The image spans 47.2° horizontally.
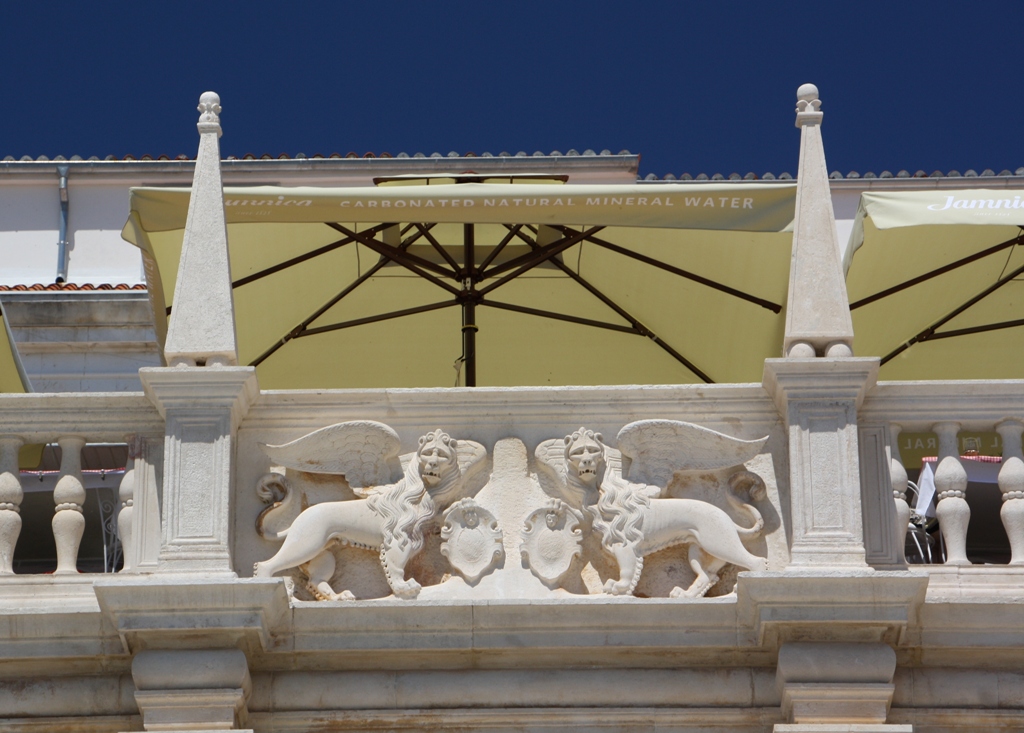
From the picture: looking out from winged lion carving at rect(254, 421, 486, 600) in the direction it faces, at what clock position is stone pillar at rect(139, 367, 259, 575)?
The stone pillar is roughly at 6 o'clock from the winged lion carving.

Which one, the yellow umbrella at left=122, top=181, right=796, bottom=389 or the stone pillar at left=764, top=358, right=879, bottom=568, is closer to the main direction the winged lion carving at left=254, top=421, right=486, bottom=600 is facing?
the stone pillar

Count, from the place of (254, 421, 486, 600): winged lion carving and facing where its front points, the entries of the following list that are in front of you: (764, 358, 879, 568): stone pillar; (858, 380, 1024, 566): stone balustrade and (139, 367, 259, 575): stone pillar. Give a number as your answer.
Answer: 2

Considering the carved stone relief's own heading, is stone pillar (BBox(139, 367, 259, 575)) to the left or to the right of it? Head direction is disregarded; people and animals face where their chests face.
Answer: on its right

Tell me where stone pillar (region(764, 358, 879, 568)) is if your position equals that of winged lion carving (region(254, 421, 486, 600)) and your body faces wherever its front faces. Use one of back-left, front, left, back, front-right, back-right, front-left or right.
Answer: front

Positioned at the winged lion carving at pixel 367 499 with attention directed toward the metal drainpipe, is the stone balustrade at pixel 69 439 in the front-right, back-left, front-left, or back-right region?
front-left

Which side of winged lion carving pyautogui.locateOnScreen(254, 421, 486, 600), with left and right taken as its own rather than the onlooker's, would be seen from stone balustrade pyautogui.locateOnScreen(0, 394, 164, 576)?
back

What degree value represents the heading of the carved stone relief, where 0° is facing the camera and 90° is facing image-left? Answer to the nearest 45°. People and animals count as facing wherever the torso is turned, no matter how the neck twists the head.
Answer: approximately 0°

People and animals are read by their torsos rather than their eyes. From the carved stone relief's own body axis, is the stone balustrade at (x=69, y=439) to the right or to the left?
on its right

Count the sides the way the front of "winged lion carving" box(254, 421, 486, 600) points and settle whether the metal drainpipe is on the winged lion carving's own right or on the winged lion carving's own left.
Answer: on the winged lion carving's own left

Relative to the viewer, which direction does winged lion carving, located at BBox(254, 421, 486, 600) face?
to the viewer's right

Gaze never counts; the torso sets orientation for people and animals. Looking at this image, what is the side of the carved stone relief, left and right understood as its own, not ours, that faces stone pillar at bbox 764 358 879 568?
left

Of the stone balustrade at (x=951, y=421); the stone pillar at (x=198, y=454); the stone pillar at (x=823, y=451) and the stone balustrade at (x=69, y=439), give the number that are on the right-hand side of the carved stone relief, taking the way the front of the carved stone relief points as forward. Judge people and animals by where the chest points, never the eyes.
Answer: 2

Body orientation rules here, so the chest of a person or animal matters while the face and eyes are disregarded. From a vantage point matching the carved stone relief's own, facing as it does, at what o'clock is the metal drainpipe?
The metal drainpipe is roughly at 5 o'clock from the carved stone relief.

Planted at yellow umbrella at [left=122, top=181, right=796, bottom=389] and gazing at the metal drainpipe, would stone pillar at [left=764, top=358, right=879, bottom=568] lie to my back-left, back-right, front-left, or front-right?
back-right

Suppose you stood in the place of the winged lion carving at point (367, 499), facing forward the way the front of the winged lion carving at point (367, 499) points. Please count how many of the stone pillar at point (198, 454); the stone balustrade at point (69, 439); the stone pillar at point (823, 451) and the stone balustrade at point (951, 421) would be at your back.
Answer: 2

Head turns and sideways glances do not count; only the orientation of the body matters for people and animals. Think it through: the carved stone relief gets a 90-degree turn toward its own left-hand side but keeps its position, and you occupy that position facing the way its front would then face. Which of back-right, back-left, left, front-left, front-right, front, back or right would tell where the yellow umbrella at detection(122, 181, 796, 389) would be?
left
